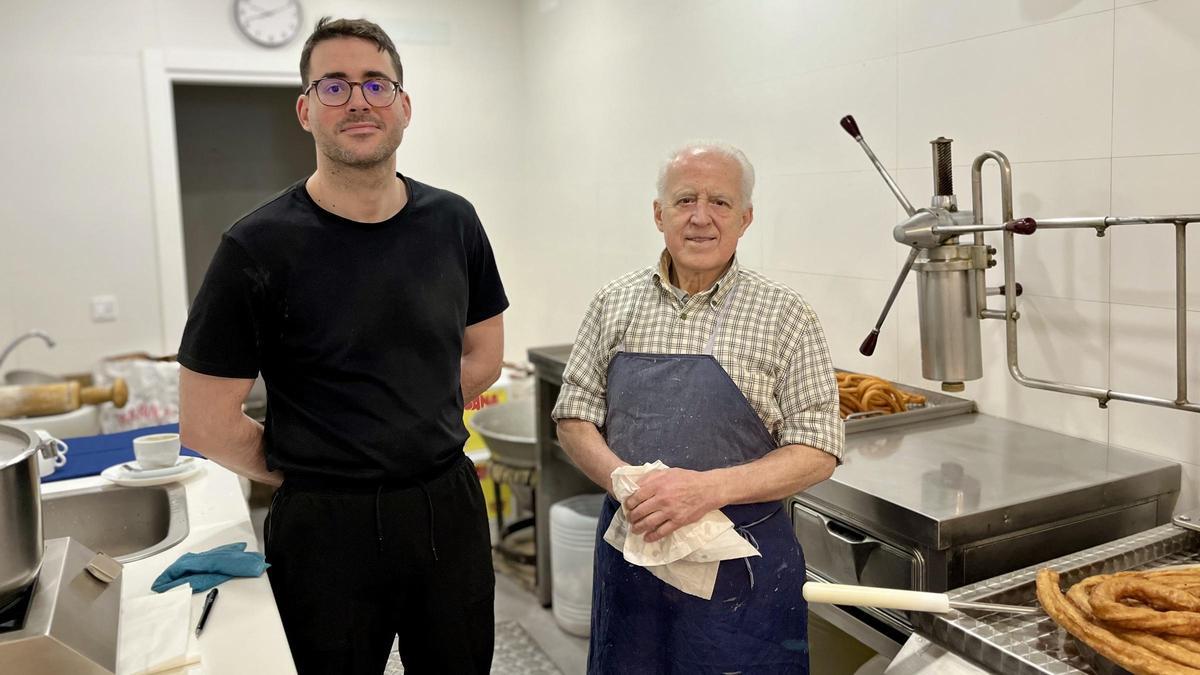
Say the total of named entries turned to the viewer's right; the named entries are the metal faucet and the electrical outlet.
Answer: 1

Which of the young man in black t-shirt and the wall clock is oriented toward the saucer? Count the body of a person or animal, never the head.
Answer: the wall clock

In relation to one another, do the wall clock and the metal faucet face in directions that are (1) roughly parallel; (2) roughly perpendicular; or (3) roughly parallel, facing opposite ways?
roughly perpendicular

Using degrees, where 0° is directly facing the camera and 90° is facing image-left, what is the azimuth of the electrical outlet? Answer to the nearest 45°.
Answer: approximately 0°

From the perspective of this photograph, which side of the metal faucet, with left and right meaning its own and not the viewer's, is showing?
right

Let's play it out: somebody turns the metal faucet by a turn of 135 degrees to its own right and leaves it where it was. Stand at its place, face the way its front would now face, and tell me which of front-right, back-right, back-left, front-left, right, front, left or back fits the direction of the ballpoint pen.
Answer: front-left

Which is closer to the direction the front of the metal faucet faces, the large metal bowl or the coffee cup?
the large metal bowl

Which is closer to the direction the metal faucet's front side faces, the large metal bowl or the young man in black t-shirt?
the large metal bowl

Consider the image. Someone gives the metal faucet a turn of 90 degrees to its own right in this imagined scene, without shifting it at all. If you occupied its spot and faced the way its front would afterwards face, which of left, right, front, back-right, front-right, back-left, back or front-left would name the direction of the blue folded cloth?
front

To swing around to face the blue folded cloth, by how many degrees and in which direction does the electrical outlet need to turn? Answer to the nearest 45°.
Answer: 0° — it already faces it

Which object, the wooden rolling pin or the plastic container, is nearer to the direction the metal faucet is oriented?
the plastic container
